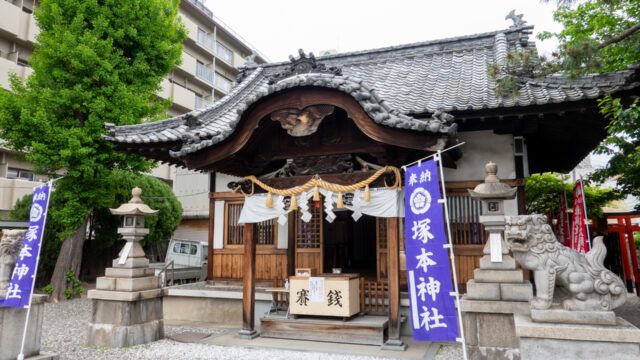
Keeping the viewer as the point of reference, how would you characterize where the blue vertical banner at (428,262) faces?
facing the viewer

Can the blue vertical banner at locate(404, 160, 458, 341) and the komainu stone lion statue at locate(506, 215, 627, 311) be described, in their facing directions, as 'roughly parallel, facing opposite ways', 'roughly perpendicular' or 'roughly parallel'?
roughly perpendicular

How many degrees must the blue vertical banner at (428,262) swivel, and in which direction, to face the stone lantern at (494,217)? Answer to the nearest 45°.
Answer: approximately 135° to its left

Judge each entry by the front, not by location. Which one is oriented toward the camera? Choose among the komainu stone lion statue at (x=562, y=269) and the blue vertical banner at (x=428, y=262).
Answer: the blue vertical banner

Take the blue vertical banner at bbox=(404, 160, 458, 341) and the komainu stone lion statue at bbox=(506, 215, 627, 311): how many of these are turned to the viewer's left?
1

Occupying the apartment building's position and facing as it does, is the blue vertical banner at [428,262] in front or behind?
in front

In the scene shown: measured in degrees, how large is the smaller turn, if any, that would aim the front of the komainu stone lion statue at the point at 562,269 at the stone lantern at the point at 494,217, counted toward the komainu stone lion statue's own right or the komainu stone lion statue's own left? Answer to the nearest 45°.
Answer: approximately 45° to the komainu stone lion statue's own right

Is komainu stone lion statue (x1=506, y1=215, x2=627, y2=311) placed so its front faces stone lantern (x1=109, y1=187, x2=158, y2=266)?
yes

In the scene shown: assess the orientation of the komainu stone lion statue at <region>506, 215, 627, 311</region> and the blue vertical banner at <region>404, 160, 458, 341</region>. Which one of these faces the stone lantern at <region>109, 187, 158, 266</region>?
the komainu stone lion statue

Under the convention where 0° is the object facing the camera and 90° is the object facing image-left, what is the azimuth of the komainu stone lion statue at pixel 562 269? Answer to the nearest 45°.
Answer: approximately 90°

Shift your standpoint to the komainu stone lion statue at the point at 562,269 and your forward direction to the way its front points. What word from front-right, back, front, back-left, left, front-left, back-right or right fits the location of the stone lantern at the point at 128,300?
front

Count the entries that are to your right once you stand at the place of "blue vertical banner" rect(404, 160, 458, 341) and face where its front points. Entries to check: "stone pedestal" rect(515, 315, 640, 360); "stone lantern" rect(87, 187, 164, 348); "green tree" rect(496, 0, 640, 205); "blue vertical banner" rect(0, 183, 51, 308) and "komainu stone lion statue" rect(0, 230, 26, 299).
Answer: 3

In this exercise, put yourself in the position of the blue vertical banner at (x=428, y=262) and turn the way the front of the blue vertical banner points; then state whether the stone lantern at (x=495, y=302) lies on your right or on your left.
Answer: on your left

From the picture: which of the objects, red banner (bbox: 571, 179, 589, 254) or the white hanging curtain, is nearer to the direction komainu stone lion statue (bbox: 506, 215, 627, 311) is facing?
the white hanging curtain
